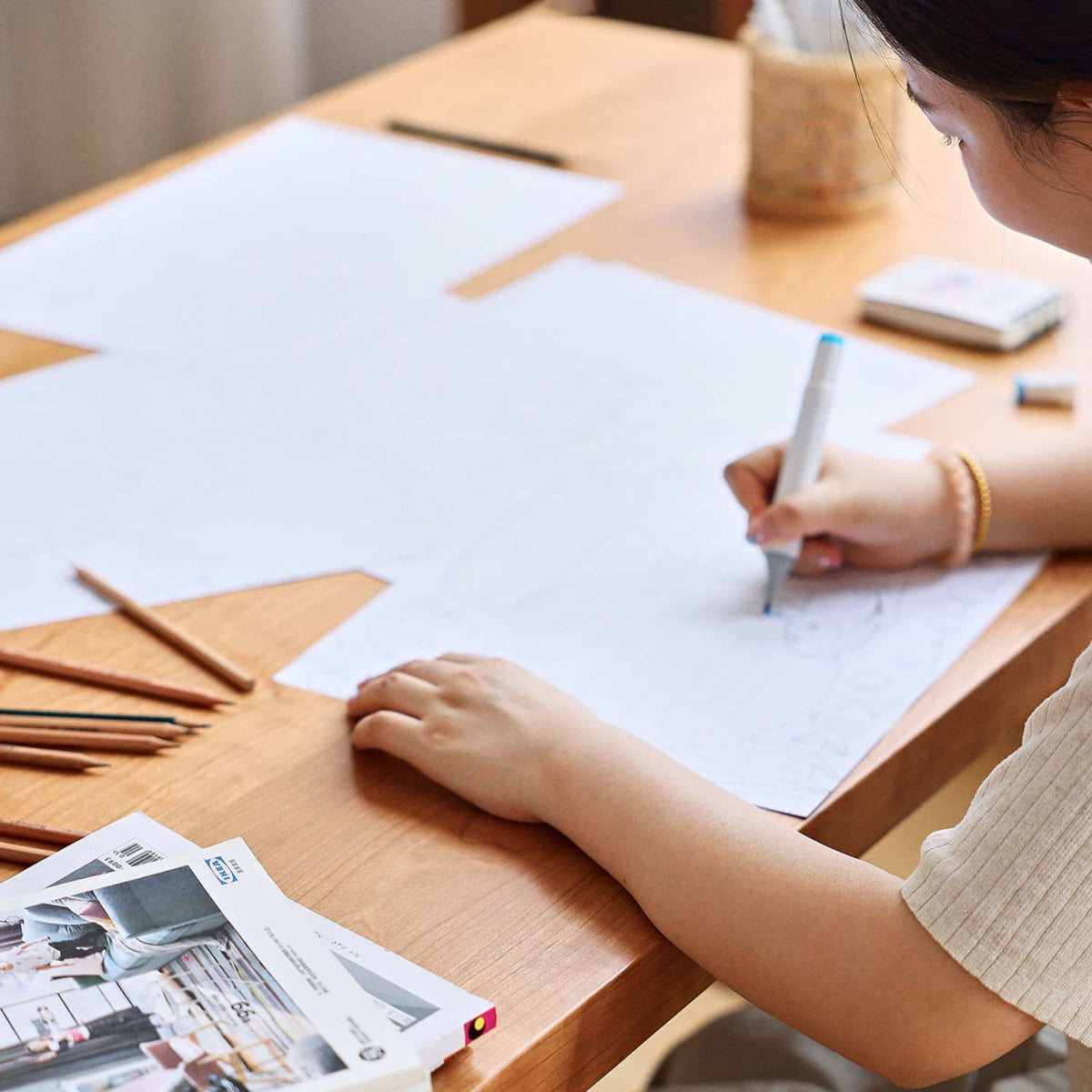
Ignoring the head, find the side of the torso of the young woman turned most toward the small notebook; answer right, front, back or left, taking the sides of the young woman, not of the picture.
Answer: right

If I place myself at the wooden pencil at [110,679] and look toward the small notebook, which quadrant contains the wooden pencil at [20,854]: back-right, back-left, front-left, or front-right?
back-right

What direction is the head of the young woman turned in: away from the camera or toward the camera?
away from the camera

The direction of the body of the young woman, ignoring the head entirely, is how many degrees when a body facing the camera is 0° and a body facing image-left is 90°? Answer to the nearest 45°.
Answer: approximately 90°
